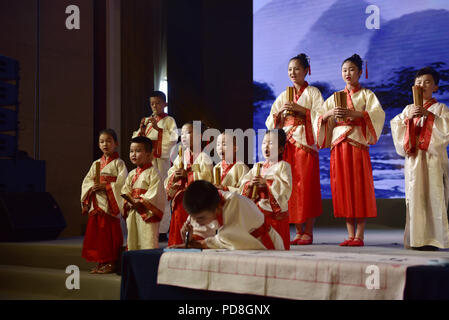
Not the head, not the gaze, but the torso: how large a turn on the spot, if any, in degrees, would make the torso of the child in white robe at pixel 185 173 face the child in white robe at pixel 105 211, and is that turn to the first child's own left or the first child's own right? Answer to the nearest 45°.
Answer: approximately 45° to the first child's own right

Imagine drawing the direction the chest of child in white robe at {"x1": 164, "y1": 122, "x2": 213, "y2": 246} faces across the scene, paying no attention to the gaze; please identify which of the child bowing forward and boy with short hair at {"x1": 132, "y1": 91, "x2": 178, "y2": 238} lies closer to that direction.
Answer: the child bowing forward

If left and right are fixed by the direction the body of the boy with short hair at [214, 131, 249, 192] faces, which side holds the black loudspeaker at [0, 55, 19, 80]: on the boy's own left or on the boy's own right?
on the boy's own right

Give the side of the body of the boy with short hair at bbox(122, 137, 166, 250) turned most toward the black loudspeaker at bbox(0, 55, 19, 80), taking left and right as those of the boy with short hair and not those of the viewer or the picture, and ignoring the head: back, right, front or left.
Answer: right

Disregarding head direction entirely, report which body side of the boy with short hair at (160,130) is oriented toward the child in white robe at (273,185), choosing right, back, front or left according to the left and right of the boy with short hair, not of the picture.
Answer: left

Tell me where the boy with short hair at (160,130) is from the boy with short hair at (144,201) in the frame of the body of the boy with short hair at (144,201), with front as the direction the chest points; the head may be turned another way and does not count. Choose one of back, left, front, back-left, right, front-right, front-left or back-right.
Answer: back-right

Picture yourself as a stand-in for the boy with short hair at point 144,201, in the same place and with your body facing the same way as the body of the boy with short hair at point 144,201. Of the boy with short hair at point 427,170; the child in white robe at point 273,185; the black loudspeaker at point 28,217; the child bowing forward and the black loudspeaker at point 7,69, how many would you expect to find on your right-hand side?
2

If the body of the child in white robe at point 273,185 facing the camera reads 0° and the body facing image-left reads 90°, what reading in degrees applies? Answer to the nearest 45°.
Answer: approximately 45°
